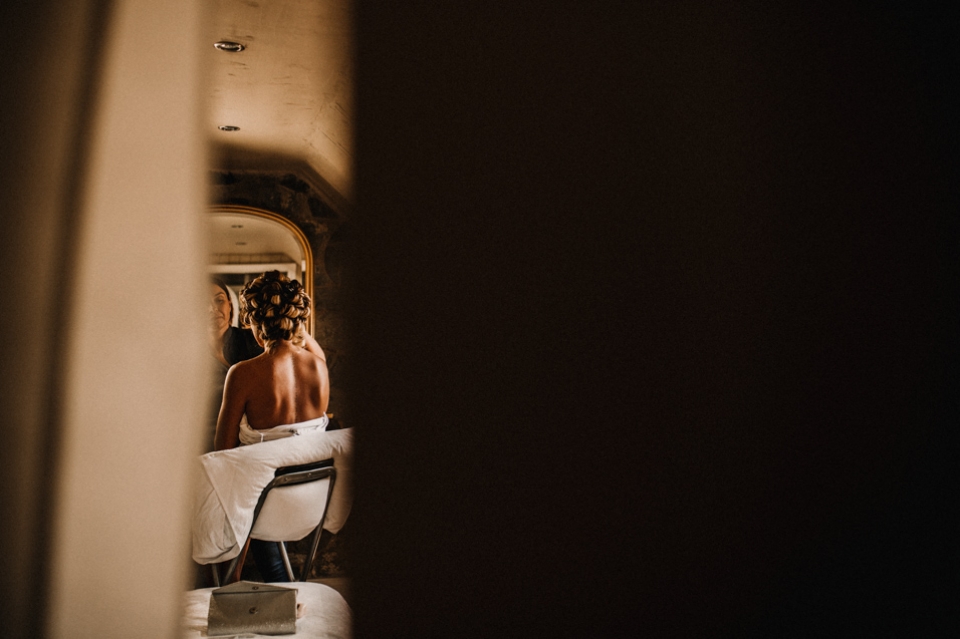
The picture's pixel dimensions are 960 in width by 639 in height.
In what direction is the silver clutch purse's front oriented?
toward the camera

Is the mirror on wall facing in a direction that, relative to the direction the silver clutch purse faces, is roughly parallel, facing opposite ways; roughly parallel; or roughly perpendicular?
roughly parallel

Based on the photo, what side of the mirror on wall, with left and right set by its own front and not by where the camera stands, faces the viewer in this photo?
front

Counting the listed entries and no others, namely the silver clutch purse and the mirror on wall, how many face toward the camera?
2
